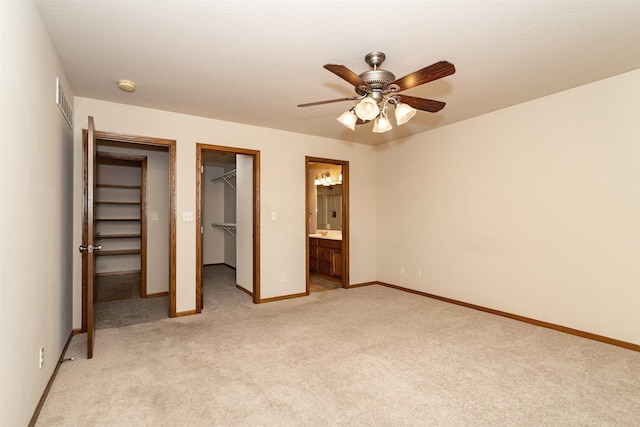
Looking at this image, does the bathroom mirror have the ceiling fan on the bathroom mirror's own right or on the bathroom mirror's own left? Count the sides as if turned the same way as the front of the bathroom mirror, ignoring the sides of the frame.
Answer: on the bathroom mirror's own left

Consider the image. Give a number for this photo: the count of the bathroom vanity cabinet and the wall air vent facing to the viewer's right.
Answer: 1

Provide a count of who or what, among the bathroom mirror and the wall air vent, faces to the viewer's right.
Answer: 1

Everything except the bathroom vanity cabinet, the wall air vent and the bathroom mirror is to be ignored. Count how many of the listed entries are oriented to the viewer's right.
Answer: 1

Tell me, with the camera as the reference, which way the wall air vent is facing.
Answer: facing to the right of the viewer

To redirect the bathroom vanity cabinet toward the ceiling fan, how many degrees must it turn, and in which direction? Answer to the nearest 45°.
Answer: approximately 45° to its left

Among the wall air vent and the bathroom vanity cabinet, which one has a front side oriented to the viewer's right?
the wall air vent

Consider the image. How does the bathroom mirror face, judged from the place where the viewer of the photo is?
facing the viewer and to the left of the viewer

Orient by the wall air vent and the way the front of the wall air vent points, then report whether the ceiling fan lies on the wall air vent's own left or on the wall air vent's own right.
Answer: on the wall air vent's own right
